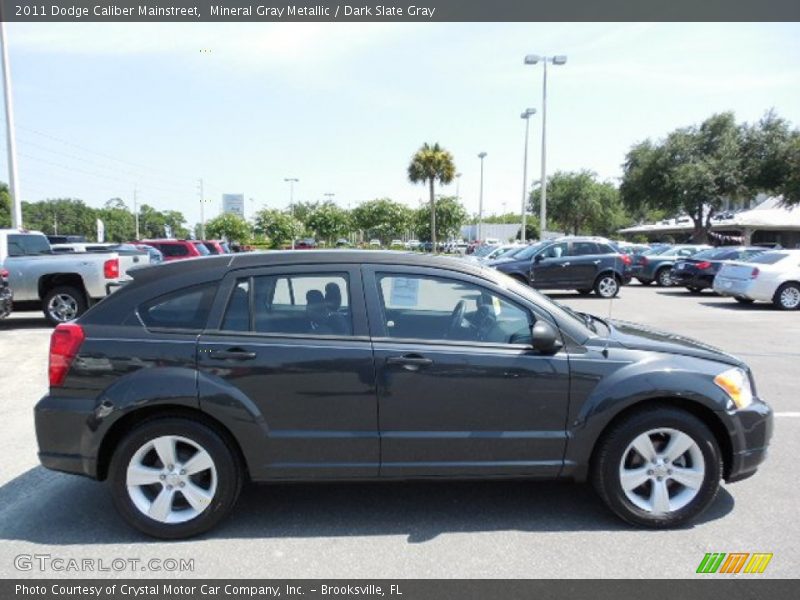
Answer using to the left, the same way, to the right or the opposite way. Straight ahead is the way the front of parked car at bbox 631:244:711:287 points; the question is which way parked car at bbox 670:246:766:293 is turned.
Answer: the same way

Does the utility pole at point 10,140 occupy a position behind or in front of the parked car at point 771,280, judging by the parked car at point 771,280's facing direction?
behind

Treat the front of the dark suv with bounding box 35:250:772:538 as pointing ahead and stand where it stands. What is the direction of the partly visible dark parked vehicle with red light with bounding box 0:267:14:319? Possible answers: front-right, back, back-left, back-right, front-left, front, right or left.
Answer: back-left

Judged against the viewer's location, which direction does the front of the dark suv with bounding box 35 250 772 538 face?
facing to the right of the viewer

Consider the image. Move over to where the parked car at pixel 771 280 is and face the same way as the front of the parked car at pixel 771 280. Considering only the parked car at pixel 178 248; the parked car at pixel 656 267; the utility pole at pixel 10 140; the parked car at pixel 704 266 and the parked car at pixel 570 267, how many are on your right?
0

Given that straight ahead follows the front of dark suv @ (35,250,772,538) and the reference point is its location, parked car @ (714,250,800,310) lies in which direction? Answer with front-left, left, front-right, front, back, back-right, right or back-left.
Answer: front-left

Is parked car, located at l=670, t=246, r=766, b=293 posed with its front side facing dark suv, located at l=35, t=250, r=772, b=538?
no

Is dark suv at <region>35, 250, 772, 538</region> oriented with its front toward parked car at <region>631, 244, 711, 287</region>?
no

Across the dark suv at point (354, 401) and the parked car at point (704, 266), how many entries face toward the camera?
0

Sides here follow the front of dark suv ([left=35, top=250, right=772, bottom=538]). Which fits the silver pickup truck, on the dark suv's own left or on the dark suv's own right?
on the dark suv's own left

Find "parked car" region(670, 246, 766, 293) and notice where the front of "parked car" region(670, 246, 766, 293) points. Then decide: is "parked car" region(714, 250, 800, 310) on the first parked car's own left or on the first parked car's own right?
on the first parked car's own right

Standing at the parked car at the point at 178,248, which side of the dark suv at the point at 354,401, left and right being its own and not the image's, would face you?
left

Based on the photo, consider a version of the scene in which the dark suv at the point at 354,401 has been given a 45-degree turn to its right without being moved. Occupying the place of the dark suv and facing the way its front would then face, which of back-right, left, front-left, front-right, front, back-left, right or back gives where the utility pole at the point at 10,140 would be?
back

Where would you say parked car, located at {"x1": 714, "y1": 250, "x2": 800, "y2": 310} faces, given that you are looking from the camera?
facing away from the viewer and to the right of the viewer

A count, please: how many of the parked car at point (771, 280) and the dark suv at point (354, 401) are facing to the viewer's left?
0

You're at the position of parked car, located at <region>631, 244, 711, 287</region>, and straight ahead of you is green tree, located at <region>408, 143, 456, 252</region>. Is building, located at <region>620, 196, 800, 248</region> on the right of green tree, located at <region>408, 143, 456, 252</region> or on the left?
right
